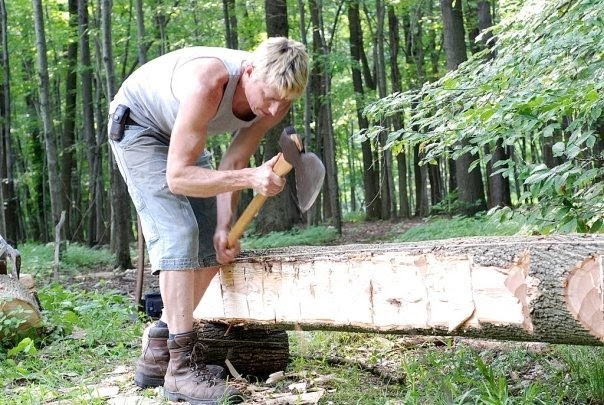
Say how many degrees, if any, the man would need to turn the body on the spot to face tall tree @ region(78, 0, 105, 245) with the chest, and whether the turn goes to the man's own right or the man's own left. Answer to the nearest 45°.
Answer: approximately 90° to the man's own left

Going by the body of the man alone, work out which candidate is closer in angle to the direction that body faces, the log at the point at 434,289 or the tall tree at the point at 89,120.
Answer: the log

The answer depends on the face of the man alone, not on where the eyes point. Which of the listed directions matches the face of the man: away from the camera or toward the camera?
toward the camera

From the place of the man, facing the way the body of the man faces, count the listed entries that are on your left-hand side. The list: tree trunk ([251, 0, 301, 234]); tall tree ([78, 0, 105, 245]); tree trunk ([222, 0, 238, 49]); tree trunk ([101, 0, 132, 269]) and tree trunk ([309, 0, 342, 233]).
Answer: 5

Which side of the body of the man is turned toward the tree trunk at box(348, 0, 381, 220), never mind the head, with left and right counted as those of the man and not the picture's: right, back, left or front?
left

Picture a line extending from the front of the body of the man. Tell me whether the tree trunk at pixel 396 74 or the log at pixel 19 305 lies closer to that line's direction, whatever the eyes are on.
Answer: the tree trunk

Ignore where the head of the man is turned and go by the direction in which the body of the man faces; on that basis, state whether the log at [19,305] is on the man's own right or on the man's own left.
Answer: on the man's own left

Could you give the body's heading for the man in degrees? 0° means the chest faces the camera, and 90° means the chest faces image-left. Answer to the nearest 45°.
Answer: approximately 270°

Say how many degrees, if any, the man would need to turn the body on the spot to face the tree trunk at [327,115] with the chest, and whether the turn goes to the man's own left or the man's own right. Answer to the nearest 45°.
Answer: approximately 90° to the man's own left

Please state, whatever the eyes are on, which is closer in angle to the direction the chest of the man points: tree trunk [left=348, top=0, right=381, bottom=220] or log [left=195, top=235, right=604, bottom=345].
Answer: the log

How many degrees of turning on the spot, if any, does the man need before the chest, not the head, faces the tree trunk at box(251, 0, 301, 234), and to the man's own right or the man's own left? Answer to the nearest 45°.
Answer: approximately 90° to the man's own left

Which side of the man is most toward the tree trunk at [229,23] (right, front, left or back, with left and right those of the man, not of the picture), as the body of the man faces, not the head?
left
